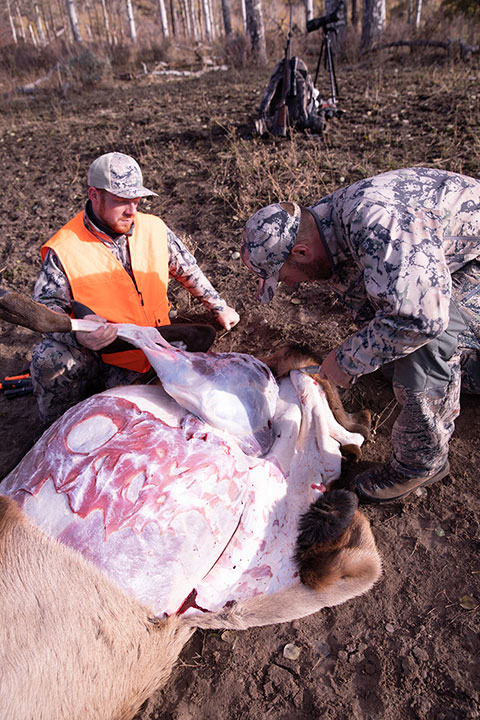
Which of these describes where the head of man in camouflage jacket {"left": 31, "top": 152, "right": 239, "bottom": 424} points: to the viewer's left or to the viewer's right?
to the viewer's right

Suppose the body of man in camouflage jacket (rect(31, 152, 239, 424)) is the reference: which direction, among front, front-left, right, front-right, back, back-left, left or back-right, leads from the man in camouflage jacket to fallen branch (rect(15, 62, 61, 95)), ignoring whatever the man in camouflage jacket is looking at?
back-left

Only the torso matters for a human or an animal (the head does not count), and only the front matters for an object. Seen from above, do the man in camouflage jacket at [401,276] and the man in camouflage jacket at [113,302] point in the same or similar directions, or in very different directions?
very different directions

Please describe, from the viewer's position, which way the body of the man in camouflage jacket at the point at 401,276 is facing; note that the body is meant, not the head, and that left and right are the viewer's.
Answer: facing to the left of the viewer

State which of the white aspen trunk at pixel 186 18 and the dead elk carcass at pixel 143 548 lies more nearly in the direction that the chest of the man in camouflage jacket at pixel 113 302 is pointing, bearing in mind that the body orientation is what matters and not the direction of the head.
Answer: the dead elk carcass

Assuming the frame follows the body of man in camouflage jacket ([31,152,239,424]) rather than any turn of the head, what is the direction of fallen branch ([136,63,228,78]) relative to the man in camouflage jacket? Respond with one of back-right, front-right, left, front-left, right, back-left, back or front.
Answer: back-left

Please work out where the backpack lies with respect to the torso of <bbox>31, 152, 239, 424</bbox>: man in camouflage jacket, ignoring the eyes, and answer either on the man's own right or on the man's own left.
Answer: on the man's own left

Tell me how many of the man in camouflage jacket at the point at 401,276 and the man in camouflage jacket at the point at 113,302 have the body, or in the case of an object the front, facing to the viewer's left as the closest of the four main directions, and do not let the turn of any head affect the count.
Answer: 1

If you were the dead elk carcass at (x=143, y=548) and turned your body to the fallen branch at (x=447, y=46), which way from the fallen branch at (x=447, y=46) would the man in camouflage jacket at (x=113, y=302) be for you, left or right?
left

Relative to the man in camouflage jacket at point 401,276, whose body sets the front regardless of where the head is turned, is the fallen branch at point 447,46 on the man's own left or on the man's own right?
on the man's own right

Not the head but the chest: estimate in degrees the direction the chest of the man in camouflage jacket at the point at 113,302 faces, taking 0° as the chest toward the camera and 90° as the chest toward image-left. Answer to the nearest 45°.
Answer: approximately 315°

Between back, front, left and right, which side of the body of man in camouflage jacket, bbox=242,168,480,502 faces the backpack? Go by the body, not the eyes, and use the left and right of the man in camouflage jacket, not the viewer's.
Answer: right

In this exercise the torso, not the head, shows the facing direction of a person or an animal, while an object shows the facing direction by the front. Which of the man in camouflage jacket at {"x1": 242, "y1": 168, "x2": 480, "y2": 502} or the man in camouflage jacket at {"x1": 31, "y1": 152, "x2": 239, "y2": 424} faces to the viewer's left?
the man in camouflage jacket at {"x1": 242, "y1": 168, "x2": 480, "y2": 502}
